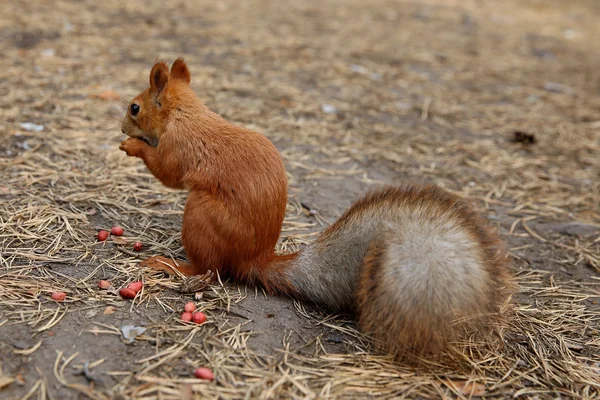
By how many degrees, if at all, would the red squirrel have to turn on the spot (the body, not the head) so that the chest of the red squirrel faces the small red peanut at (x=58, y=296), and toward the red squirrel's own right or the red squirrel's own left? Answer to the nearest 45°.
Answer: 0° — it already faces it

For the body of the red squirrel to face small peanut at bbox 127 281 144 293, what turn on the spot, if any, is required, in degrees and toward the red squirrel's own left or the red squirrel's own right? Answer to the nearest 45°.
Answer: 0° — it already faces it

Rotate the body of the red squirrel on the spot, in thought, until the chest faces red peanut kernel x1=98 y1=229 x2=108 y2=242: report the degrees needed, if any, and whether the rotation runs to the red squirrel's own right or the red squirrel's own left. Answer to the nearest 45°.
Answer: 0° — it already faces it

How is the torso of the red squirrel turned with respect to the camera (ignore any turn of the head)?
to the viewer's left

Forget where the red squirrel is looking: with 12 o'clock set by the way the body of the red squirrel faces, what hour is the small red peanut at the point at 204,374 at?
The small red peanut is roughly at 10 o'clock from the red squirrel.
